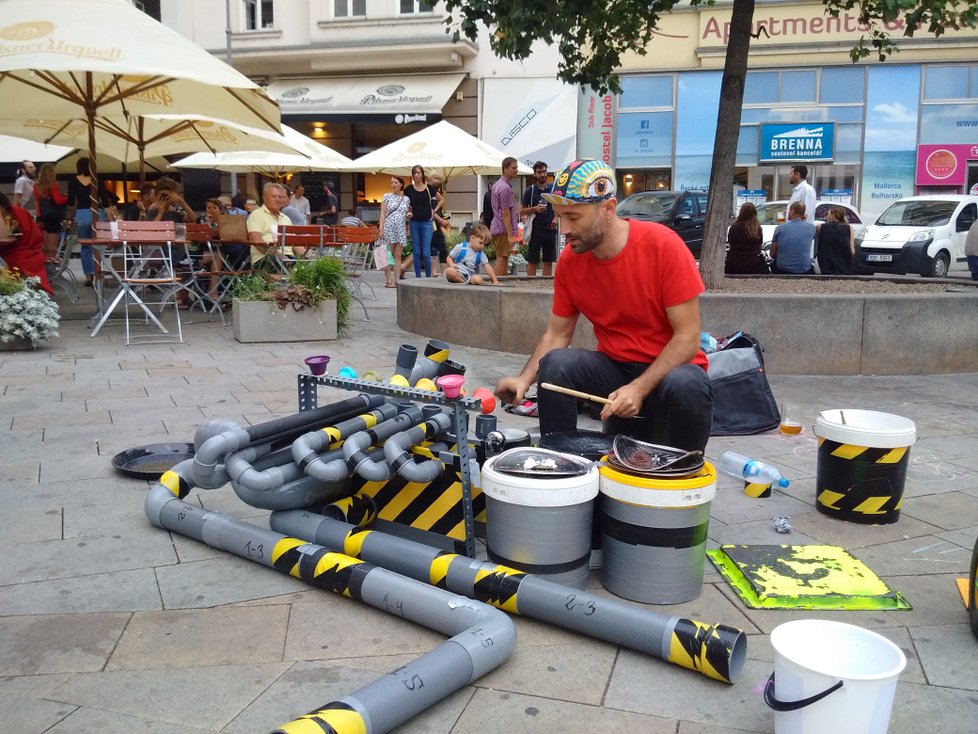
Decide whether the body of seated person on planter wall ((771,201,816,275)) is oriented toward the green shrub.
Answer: no

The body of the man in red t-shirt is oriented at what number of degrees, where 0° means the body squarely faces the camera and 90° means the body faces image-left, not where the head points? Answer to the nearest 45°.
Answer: approximately 45°

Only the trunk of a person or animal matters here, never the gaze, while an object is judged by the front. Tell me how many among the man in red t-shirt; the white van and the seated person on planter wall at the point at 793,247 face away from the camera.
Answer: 1

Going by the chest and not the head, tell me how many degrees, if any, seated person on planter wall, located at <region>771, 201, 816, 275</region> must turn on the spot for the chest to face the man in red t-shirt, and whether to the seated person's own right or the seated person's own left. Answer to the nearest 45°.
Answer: approximately 180°

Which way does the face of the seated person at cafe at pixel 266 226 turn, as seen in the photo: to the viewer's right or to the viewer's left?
to the viewer's right

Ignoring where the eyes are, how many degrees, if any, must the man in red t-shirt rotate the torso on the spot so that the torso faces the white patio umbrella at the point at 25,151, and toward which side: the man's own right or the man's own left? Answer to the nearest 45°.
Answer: approximately 90° to the man's own right

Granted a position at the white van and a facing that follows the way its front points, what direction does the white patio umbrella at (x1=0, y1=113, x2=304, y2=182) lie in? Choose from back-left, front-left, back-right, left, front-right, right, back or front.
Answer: front

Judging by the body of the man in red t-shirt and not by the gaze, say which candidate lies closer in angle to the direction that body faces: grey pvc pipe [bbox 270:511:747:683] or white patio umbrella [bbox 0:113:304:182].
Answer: the grey pvc pipe

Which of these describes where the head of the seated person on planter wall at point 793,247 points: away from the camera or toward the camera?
away from the camera

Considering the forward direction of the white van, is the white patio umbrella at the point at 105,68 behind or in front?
in front

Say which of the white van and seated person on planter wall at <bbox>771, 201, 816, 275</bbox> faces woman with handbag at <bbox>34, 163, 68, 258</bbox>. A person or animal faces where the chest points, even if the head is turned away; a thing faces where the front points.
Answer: the white van

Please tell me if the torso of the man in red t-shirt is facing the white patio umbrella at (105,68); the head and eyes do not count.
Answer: no

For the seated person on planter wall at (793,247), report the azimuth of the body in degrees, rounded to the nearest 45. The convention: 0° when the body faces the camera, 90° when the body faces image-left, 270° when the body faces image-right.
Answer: approximately 180°

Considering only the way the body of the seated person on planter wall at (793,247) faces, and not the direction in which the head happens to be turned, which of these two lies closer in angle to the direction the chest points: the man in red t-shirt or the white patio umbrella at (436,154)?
the white patio umbrella

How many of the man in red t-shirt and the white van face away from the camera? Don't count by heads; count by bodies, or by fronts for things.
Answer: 0

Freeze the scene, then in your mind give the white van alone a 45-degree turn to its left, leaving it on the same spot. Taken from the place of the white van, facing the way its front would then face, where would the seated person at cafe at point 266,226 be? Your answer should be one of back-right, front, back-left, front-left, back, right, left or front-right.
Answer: front-right

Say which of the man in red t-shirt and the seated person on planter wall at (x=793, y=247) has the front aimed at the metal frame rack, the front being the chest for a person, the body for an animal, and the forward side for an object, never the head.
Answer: the man in red t-shirt

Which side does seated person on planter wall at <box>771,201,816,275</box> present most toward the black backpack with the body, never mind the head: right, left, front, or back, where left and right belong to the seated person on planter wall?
back

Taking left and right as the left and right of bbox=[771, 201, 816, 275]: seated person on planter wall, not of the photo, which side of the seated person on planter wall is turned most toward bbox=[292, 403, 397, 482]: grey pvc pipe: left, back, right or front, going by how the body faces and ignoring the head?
back

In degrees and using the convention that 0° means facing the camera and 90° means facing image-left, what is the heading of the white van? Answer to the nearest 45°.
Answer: approximately 45°
